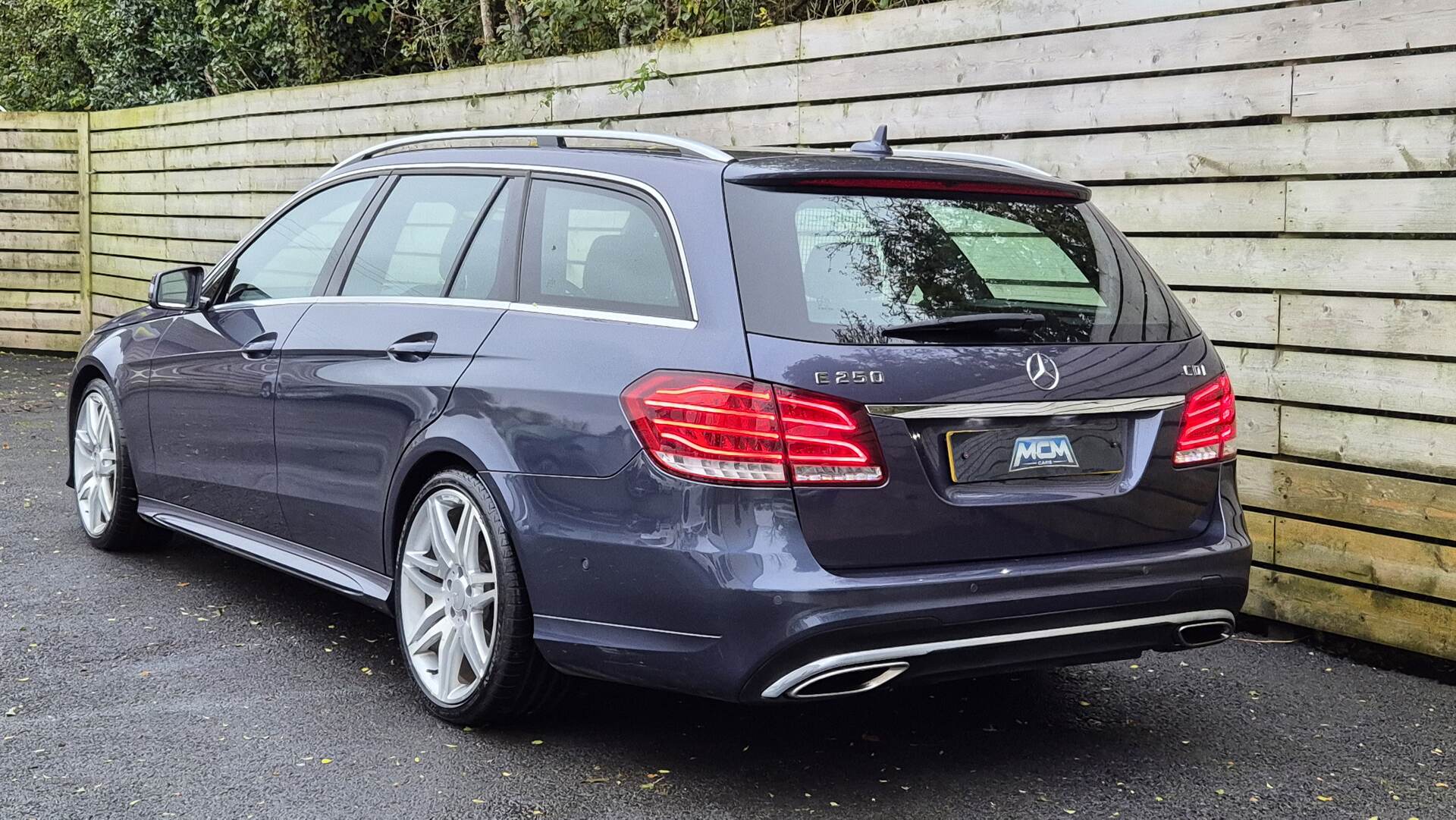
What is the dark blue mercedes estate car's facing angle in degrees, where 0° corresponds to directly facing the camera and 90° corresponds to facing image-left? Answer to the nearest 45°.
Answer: approximately 135°

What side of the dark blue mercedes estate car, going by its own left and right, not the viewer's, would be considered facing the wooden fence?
right
